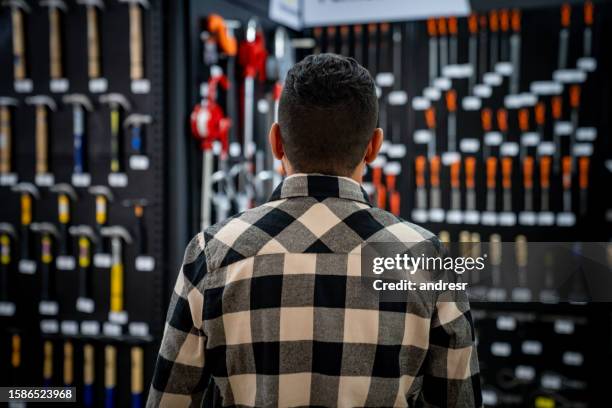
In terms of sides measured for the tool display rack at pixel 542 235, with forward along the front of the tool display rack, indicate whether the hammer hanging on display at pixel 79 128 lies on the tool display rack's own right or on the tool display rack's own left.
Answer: on the tool display rack's own right

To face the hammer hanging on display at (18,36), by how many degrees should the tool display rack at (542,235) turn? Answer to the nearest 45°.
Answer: approximately 90° to its right

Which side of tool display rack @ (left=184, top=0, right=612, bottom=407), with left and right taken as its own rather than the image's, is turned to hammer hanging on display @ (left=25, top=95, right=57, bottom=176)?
right

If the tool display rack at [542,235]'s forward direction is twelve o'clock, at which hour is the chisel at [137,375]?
The chisel is roughly at 2 o'clock from the tool display rack.

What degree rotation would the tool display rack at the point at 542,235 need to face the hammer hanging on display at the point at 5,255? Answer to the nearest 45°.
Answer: approximately 90° to its right

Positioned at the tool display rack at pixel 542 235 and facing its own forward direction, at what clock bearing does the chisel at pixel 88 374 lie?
The chisel is roughly at 2 o'clock from the tool display rack.

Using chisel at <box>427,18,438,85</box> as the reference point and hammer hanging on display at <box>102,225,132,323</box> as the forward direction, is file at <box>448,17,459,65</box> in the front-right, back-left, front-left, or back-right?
back-left

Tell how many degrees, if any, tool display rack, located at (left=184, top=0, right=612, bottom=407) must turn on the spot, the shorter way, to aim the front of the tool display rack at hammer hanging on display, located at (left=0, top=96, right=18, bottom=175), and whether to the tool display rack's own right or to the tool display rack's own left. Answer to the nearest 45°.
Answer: approximately 90° to the tool display rack's own right

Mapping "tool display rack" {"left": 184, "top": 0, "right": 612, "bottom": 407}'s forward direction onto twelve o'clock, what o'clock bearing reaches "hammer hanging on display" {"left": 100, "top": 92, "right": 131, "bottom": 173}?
The hammer hanging on display is roughly at 2 o'clock from the tool display rack.

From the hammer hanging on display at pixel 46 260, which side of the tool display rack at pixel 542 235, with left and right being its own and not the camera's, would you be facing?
right

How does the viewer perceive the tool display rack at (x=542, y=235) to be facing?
facing the viewer

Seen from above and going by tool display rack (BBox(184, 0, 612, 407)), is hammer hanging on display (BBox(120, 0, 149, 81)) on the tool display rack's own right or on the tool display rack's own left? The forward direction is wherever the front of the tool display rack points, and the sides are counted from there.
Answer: on the tool display rack's own right

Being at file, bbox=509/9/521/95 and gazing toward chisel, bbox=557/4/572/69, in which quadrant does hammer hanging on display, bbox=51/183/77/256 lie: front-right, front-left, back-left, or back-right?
back-right

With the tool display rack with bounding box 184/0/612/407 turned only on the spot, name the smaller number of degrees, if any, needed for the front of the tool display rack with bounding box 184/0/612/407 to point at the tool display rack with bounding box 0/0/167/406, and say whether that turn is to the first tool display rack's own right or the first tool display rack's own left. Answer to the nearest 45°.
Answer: approximately 45° to the first tool display rack's own right
